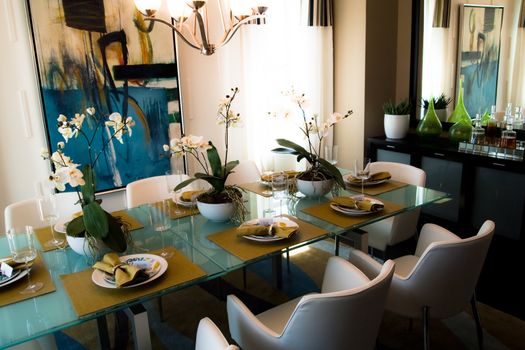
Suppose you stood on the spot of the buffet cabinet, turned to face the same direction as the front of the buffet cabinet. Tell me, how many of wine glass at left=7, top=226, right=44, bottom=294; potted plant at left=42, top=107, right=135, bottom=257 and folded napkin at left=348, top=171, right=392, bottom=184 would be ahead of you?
3

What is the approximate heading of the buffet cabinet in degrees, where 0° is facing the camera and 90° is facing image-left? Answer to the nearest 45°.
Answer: approximately 45°

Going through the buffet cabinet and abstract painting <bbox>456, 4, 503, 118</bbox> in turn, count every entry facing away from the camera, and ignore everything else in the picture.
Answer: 0
